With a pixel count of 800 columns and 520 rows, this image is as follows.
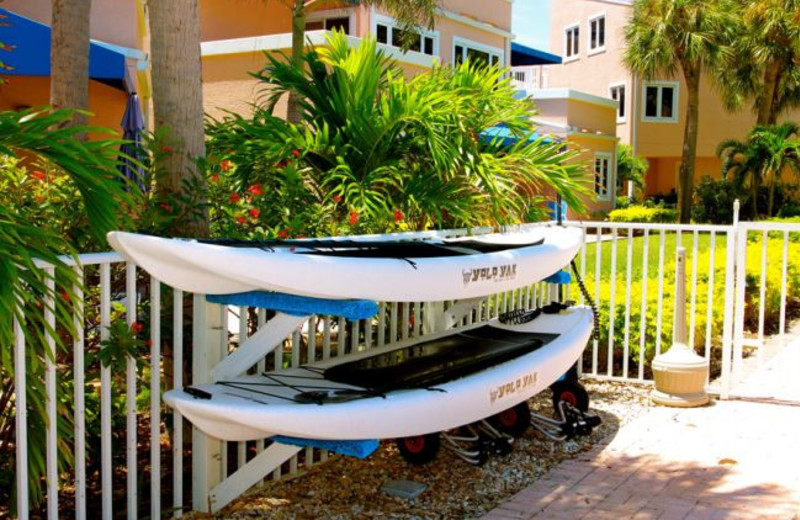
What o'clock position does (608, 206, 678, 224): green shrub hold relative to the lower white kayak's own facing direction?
The green shrub is roughly at 5 o'clock from the lower white kayak.

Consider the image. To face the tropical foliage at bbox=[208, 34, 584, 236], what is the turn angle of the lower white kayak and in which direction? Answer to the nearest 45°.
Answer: approximately 135° to its right

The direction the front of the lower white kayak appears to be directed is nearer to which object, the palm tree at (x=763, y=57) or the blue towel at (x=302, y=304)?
the blue towel

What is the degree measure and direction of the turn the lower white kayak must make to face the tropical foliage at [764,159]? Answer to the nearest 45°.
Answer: approximately 180°

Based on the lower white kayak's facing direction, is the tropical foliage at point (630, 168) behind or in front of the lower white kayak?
behind

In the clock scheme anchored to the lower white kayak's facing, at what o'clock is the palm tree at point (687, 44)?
The palm tree is roughly at 5 o'clock from the lower white kayak.

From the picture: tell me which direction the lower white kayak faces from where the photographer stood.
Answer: facing the viewer and to the left of the viewer
